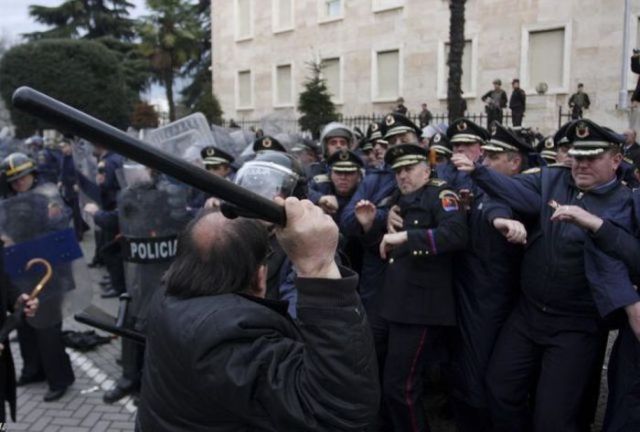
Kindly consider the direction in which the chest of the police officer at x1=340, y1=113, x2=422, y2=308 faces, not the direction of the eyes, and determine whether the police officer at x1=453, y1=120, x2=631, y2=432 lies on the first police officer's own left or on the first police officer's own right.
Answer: on the first police officer's own left

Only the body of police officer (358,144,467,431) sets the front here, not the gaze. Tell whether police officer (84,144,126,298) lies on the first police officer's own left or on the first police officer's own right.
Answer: on the first police officer's own right

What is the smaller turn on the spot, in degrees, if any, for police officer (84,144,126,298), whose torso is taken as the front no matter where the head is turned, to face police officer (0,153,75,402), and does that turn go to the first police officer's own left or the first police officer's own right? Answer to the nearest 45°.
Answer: approximately 90° to the first police officer's own left

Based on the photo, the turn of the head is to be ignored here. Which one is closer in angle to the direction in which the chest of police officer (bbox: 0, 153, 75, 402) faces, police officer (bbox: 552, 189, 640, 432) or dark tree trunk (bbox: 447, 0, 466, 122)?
the police officer

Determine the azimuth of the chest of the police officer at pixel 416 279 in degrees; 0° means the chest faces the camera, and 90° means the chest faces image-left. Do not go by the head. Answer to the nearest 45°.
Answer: approximately 45°

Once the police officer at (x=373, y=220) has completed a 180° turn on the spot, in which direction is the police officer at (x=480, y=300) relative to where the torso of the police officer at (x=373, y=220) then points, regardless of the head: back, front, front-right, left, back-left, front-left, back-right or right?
right

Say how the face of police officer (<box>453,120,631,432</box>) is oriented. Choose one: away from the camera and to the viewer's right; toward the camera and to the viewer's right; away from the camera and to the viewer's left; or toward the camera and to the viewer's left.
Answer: toward the camera and to the viewer's left

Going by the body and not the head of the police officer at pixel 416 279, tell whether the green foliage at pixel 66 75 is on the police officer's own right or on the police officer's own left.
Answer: on the police officer's own right
